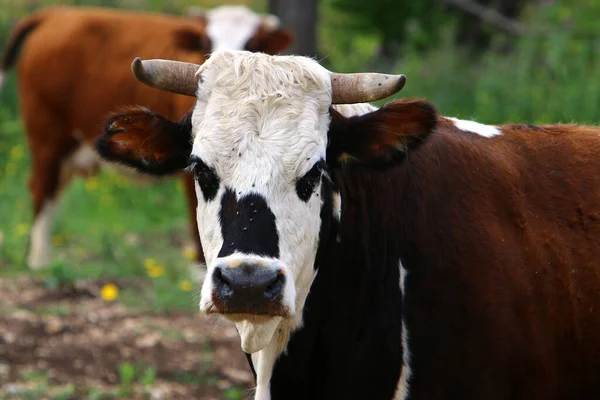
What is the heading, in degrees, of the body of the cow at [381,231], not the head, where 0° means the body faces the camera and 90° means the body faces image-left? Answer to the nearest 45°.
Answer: approximately 45°

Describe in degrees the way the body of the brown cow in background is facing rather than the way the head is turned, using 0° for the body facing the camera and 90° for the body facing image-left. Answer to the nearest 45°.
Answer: approximately 270°

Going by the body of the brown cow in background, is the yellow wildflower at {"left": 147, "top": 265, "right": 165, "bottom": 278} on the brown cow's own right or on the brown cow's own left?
on the brown cow's own right

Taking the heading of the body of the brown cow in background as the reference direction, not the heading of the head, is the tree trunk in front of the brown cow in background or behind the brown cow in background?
in front

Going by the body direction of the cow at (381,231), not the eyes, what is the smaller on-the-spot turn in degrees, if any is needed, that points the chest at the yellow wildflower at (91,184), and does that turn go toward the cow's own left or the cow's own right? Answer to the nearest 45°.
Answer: approximately 90° to the cow's own right

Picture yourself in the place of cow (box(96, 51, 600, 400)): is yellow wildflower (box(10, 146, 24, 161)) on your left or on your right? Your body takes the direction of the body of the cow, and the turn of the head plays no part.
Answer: on your right

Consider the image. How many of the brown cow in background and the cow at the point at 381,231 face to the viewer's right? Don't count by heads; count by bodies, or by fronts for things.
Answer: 1

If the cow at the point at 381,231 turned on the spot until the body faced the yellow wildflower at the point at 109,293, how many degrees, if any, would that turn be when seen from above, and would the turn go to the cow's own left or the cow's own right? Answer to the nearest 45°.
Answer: approximately 90° to the cow's own right

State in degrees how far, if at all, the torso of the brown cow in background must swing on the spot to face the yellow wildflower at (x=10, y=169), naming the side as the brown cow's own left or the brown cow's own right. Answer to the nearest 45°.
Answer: approximately 135° to the brown cow's own left
